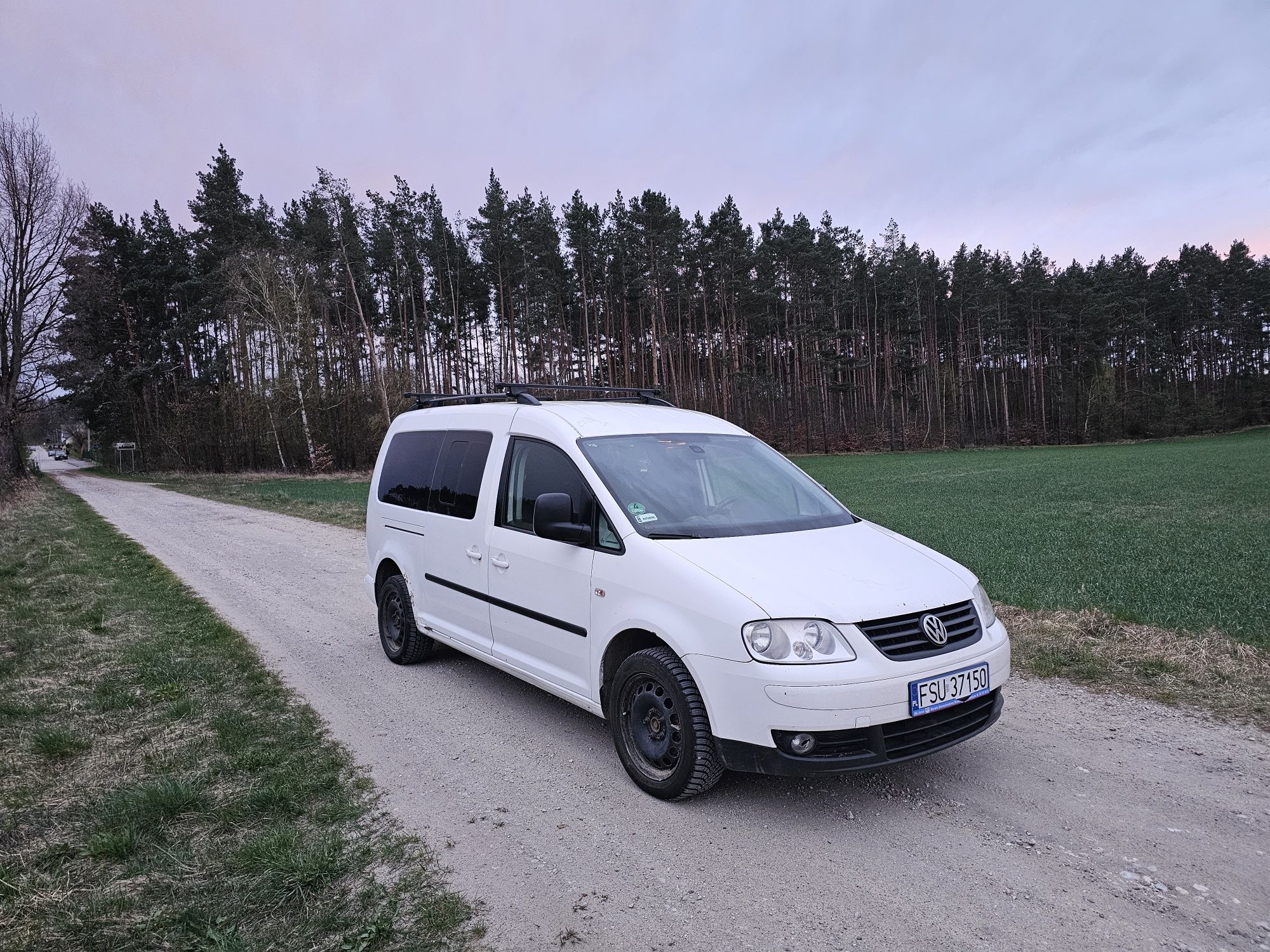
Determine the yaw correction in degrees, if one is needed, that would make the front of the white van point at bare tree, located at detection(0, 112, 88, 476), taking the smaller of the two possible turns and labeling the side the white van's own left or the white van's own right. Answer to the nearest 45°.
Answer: approximately 180°

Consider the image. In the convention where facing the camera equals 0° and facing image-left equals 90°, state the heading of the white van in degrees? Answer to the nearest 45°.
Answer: approximately 315°

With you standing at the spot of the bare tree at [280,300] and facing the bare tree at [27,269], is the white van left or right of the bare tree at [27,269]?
left

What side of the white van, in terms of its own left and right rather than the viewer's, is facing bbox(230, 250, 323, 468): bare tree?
back
